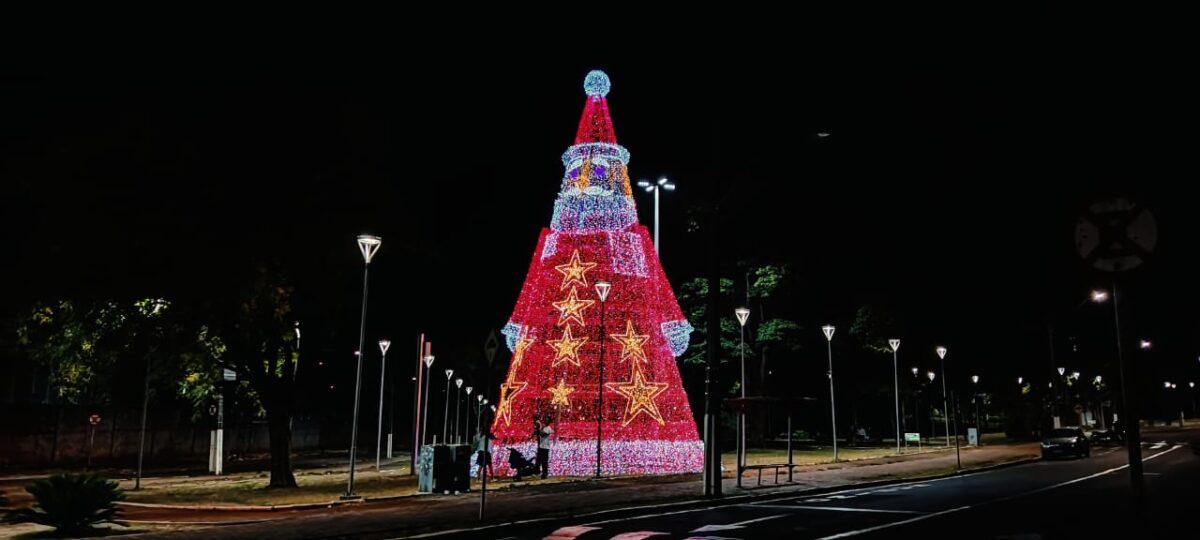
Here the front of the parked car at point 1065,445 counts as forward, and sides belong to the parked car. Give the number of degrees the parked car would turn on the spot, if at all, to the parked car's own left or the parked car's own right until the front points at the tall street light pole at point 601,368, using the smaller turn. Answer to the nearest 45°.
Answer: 0° — it already faces it

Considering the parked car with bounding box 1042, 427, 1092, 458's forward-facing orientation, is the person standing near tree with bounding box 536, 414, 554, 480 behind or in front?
in front

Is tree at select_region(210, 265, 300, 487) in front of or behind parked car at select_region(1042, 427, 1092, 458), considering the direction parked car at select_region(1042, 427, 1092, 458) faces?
in front

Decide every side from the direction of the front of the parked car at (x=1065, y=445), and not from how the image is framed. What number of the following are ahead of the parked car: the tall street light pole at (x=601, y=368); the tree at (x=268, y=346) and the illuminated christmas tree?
3
